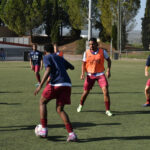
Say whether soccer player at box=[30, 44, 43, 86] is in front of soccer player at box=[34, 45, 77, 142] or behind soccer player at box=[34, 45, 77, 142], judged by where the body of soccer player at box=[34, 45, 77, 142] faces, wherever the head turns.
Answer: in front

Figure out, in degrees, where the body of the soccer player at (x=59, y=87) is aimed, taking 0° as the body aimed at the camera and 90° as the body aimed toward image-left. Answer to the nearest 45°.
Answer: approximately 135°

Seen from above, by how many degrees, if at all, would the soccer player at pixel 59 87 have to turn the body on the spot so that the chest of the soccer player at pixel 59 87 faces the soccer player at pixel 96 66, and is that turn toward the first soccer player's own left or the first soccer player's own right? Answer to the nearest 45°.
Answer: approximately 45° to the first soccer player's own right
